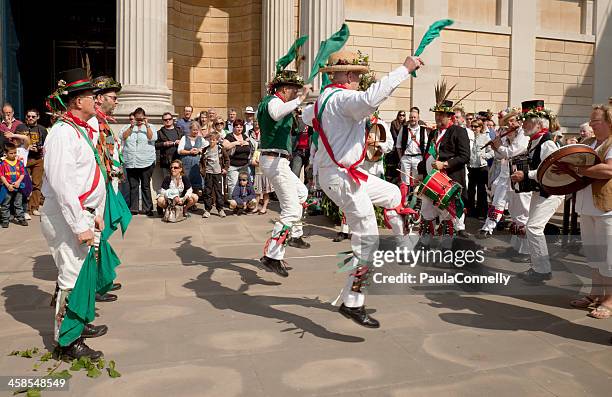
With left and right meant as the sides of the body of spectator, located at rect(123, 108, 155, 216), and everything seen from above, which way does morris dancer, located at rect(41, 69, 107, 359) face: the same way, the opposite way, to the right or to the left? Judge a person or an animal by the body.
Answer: to the left

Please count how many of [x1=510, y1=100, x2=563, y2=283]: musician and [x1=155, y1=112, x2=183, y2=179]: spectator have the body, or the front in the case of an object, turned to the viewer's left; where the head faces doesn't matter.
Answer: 1

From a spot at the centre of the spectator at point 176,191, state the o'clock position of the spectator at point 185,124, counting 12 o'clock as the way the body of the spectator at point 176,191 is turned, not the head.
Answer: the spectator at point 185,124 is roughly at 6 o'clock from the spectator at point 176,191.

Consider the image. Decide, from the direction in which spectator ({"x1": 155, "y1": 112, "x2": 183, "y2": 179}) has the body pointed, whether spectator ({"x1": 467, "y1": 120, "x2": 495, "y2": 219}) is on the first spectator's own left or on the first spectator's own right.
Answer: on the first spectator's own left

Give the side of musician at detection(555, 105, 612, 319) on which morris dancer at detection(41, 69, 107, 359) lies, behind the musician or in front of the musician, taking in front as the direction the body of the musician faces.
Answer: in front

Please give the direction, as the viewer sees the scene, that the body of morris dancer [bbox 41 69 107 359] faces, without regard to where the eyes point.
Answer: to the viewer's right

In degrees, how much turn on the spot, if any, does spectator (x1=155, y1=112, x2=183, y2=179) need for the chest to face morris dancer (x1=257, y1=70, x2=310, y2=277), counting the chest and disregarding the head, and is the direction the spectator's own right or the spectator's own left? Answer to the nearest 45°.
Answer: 0° — they already face them

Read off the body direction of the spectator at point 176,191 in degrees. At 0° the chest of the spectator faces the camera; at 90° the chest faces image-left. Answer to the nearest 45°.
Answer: approximately 0°

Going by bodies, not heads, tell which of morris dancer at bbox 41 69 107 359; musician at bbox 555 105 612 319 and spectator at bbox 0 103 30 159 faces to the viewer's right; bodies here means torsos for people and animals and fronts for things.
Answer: the morris dancer

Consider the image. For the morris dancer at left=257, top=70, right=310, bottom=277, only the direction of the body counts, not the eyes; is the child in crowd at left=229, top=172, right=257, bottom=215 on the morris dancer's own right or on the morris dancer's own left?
on the morris dancer's own left

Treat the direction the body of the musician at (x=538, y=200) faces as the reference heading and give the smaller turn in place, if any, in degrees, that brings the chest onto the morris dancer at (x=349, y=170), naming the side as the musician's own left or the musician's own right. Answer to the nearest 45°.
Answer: approximately 45° to the musician's own left

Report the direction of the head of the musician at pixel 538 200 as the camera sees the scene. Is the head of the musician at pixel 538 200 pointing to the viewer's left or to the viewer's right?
to the viewer's left

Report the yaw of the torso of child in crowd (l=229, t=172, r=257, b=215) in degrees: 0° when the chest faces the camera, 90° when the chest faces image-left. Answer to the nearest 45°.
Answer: approximately 0°

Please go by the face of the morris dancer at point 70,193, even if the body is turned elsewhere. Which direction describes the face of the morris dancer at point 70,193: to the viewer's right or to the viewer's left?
to the viewer's right

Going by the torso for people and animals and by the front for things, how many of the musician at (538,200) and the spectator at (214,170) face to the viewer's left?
1
